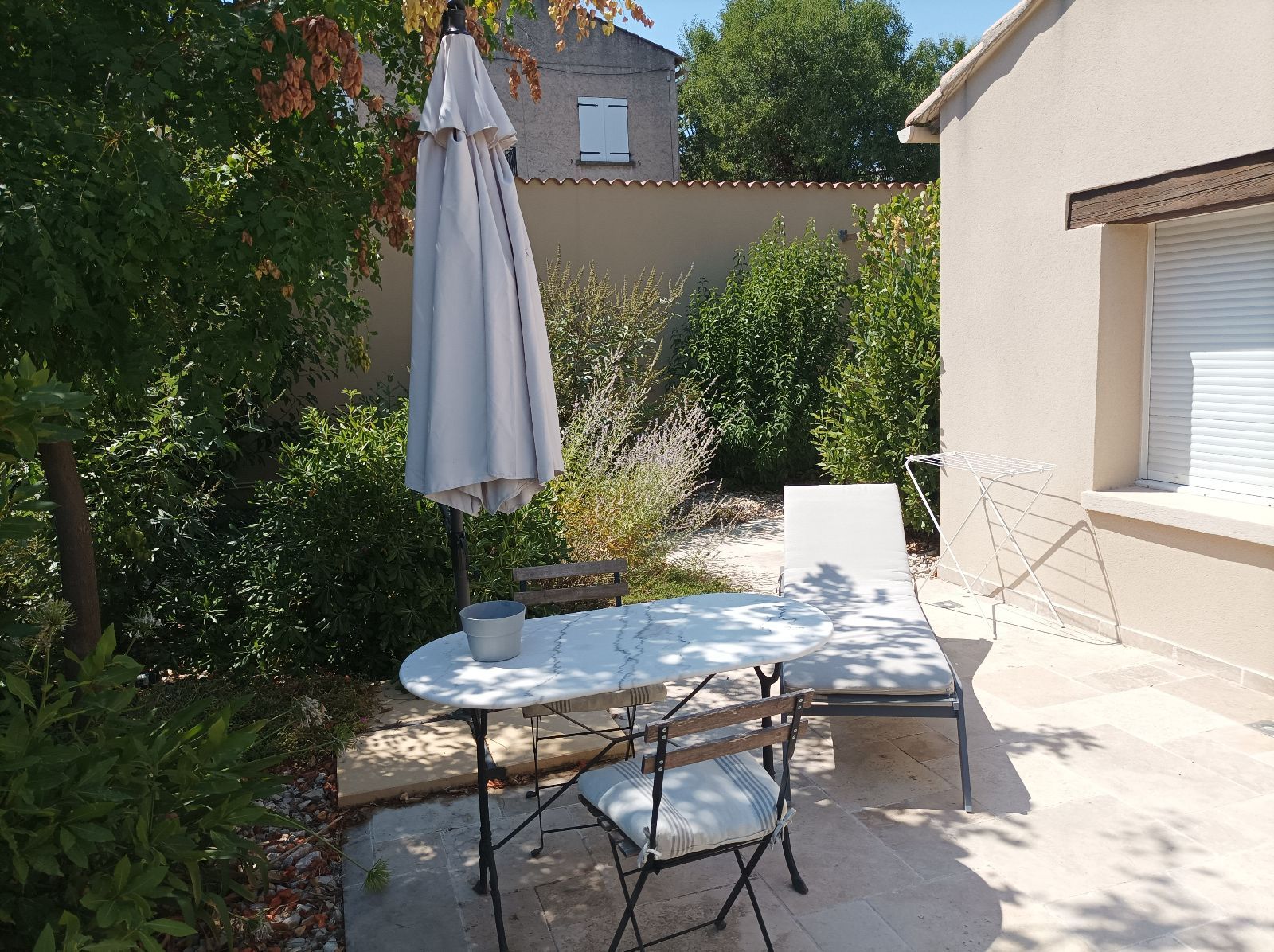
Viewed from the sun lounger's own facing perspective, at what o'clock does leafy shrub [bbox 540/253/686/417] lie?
The leafy shrub is roughly at 5 o'clock from the sun lounger.

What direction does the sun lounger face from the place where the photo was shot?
facing the viewer

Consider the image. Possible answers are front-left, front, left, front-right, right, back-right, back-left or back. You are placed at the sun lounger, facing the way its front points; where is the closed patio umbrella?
front-right

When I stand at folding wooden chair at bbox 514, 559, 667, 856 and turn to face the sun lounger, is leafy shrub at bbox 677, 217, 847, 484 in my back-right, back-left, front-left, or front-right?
front-left

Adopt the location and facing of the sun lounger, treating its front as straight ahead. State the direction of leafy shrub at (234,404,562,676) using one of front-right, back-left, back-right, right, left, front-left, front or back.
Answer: right

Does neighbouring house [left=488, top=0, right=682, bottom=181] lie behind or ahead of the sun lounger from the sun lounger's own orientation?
behind

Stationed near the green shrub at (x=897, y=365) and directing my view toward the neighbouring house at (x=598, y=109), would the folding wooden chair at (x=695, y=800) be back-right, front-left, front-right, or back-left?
back-left

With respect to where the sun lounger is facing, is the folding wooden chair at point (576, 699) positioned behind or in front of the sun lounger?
in front

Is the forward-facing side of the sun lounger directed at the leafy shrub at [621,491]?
no

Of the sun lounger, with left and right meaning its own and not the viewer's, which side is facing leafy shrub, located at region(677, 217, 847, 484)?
back

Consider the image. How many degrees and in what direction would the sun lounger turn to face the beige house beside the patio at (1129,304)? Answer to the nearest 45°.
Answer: approximately 135° to its left
